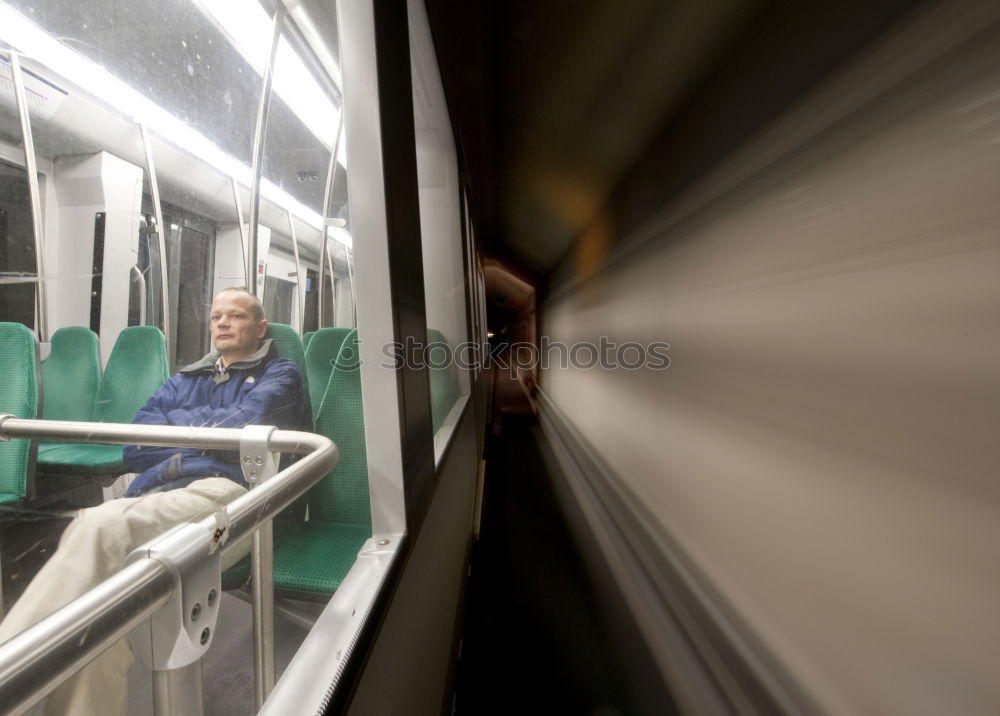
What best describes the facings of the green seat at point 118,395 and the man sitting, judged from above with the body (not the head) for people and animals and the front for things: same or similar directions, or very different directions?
same or similar directions

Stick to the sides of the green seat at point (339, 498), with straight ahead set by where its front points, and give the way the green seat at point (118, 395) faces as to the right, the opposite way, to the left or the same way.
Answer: the same way

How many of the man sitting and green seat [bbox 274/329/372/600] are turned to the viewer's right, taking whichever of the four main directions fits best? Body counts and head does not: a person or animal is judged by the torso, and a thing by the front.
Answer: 0

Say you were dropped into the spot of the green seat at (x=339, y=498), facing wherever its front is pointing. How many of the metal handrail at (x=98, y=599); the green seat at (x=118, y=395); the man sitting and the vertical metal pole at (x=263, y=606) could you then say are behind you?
0

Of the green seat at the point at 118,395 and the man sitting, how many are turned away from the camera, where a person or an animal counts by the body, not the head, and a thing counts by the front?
0

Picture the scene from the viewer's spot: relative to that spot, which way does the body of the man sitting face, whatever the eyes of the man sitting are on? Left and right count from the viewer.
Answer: facing the viewer and to the left of the viewer

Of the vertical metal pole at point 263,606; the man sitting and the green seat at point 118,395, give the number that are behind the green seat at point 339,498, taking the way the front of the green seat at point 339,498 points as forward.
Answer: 0

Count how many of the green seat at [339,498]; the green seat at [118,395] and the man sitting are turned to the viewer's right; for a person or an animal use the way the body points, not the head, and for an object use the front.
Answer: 0

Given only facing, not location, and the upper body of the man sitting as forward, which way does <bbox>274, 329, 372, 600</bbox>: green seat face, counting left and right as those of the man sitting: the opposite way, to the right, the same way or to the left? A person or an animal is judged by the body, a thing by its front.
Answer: the same way
